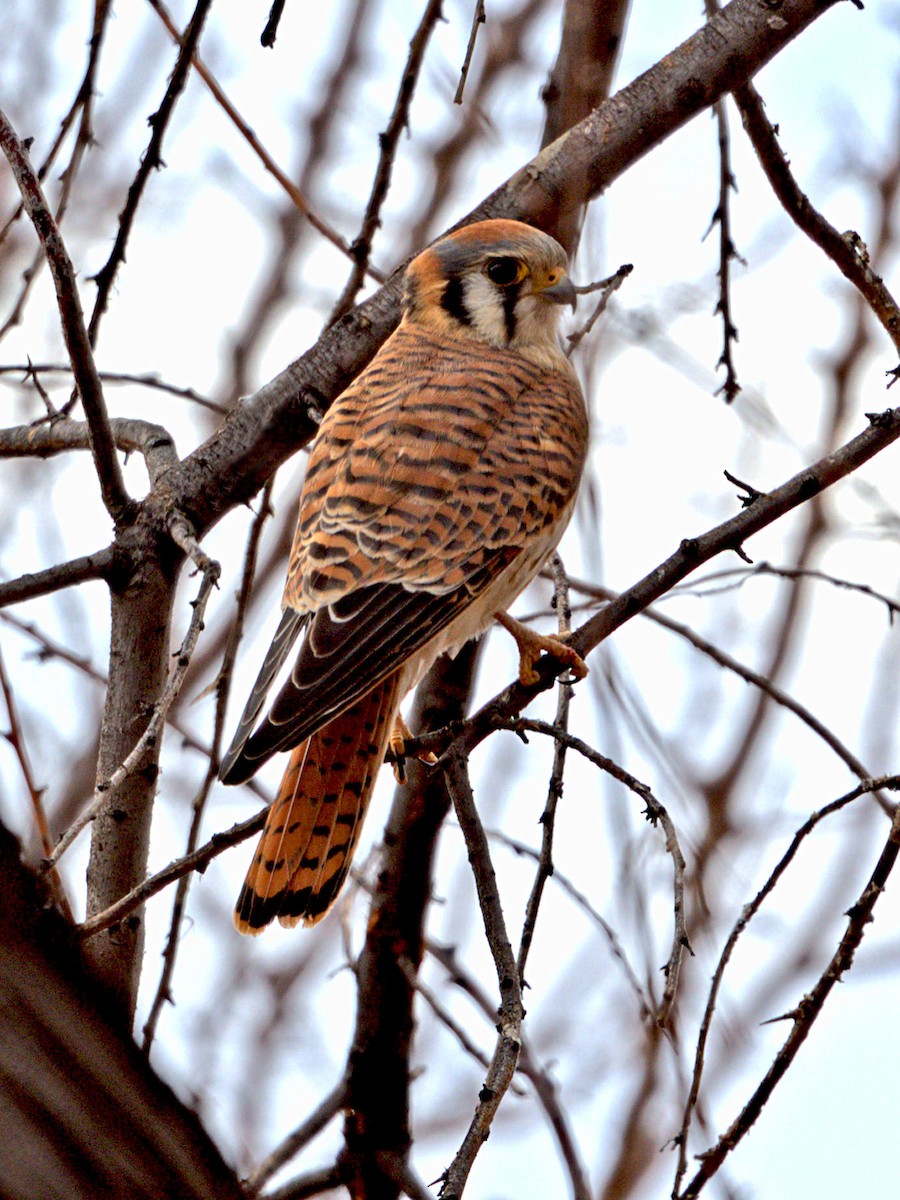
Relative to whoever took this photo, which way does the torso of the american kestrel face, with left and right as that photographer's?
facing away from the viewer and to the right of the viewer

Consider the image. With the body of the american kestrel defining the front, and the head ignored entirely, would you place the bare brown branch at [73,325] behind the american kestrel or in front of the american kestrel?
behind
